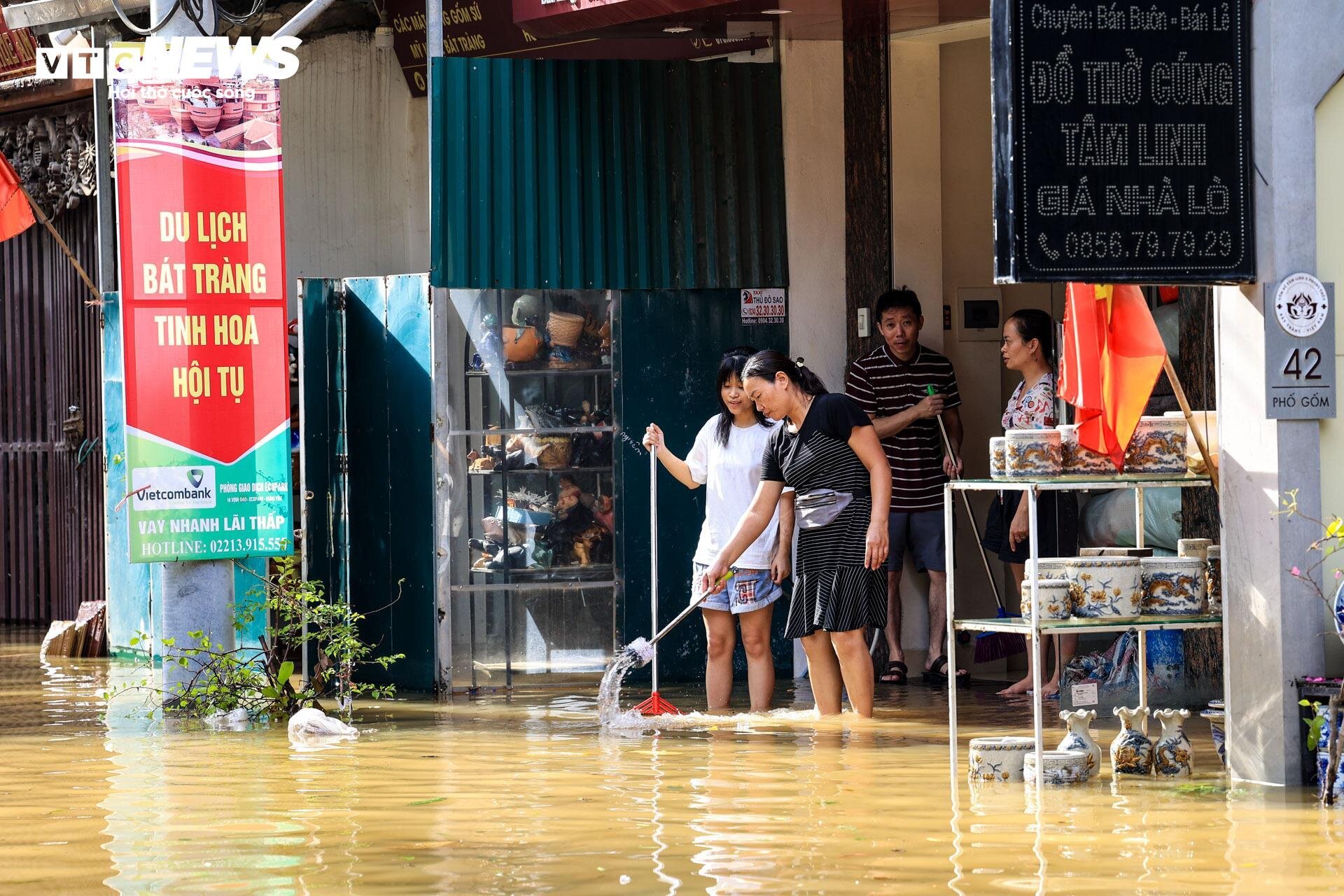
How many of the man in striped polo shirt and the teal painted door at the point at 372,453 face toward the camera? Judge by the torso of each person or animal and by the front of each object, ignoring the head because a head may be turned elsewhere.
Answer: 2

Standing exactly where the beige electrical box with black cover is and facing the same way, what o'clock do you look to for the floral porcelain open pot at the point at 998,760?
The floral porcelain open pot is roughly at 12 o'clock from the beige electrical box with black cover.

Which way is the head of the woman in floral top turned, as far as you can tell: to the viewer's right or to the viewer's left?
to the viewer's left

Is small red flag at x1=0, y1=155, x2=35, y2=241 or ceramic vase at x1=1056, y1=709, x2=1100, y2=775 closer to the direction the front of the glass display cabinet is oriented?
the ceramic vase

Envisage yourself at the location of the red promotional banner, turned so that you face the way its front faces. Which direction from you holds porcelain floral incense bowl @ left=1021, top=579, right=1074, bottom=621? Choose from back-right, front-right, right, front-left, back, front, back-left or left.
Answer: front-left

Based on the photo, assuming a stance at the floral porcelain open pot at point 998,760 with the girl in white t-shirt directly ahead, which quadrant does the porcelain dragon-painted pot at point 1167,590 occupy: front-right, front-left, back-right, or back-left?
back-right

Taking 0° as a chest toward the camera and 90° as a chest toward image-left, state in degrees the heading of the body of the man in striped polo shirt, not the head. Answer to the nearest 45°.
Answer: approximately 0°
